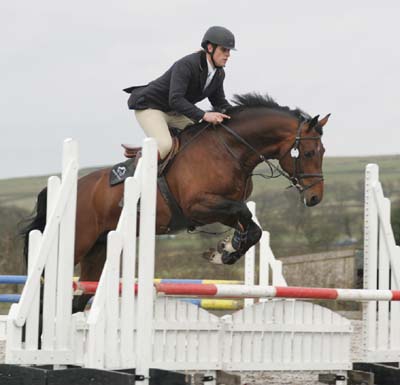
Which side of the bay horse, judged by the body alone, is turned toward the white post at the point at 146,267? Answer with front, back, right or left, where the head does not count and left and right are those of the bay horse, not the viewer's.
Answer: right

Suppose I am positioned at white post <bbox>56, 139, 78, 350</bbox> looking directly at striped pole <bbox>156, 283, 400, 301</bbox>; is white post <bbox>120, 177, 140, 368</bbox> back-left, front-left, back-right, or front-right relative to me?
front-right

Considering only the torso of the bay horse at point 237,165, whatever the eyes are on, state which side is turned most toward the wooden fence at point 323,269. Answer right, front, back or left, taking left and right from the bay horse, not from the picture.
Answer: left

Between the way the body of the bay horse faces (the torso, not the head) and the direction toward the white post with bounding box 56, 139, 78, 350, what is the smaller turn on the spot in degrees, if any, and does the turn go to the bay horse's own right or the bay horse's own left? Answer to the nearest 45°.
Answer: approximately 135° to the bay horse's own right

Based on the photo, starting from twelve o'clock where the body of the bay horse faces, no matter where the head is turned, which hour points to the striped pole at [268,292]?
The striped pole is roughly at 3 o'clock from the bay horse.

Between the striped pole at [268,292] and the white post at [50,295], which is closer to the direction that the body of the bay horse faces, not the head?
the striped pole

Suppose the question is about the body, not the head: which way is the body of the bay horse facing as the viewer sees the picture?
to the viewer's right

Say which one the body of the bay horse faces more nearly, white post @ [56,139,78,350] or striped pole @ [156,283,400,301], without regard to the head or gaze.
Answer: the striped pole

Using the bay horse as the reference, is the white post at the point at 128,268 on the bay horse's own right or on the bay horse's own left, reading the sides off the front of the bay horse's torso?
on the bay horse's own right
